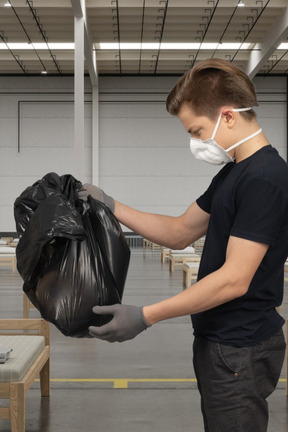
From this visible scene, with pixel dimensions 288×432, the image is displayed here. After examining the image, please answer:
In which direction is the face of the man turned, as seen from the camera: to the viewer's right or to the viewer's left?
to the viewer's left

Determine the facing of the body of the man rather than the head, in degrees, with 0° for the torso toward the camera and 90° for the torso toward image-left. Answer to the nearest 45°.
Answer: approximately 90°

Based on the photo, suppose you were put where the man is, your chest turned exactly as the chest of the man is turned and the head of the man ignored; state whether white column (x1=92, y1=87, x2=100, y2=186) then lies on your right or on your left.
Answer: on your right

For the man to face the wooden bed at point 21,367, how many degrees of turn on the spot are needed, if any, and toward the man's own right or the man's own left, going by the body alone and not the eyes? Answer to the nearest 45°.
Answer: approximately 45° to the man's own right

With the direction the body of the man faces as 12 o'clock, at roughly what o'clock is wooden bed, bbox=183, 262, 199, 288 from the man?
The wooden bed is roughly at 3 o'clock from the man.

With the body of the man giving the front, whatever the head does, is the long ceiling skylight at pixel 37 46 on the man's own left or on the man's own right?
on the man's own right
